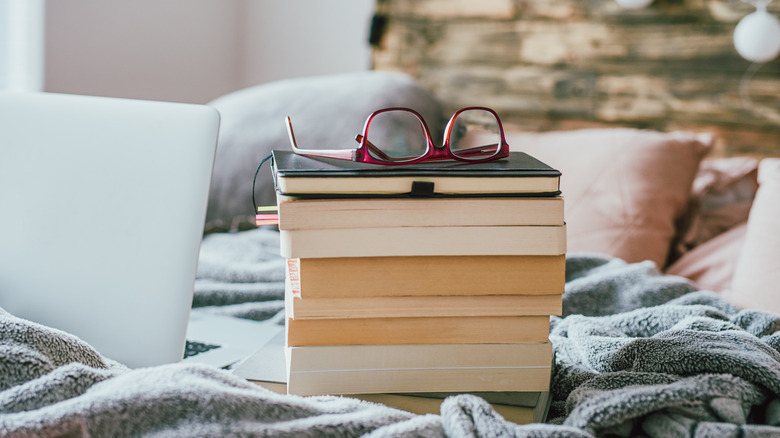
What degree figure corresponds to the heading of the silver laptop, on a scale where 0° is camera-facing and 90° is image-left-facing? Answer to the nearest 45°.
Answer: approximately 225°
